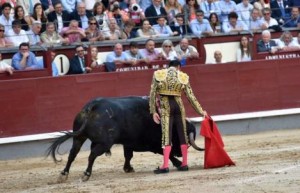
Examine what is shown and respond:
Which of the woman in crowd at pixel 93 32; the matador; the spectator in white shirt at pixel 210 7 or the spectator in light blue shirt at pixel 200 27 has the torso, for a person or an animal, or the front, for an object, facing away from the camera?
the matador

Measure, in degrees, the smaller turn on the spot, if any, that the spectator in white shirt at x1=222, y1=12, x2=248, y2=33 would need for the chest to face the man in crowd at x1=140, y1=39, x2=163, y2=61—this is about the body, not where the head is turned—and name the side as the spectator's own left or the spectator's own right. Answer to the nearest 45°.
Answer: approximately 45° to the spectator's own right

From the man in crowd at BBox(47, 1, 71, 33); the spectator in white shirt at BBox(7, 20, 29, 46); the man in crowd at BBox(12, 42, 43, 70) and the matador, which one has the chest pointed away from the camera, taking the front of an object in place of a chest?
the matador

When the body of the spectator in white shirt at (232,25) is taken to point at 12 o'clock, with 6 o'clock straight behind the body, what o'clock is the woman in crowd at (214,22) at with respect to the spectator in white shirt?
The woman in crowd is roughly at 2 o'clock from the spectator in white shirt.

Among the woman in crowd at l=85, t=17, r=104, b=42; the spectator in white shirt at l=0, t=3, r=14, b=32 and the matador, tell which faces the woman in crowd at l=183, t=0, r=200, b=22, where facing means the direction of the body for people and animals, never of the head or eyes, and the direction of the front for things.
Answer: the matador

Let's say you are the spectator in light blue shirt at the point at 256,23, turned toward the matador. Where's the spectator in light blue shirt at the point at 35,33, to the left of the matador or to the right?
right
